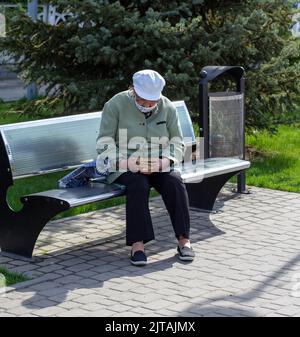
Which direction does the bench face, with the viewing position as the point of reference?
facing the viewer and to the right of the viewer
